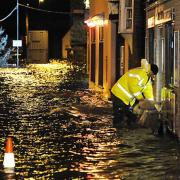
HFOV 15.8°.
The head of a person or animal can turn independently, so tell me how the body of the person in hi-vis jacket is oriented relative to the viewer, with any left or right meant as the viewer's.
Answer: facing to the right of the viewer

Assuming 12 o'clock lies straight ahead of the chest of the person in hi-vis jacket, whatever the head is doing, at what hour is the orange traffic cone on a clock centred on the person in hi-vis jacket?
The orange traffic cone is roughly at 4 o'clock from the person in hi-vis jacket.
